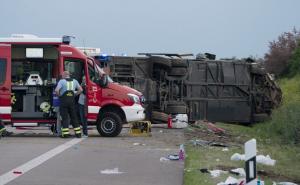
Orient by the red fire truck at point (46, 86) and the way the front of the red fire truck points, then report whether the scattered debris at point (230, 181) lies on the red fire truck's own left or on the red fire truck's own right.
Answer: on the red fire truck's own right

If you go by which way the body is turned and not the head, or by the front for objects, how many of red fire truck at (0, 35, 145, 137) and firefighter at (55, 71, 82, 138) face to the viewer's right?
1

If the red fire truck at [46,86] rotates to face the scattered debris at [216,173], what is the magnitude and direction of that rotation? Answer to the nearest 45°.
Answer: approximately 45° to its right

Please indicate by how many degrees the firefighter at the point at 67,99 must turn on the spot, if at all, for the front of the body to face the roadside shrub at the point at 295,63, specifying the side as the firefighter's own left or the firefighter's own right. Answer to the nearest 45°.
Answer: approximately 45° to the firefighter's own right

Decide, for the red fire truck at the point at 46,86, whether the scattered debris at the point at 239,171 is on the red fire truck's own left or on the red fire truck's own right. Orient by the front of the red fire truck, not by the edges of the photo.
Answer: on the red fire truck's own right

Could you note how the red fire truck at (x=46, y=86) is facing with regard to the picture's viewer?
facing to the right of the viewer

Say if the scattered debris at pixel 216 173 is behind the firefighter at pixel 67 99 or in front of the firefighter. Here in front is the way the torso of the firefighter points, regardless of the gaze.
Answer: behind

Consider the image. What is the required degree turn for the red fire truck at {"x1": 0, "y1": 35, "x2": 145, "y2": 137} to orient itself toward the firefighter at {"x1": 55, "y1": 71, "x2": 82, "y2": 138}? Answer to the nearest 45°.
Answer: approximately 45° to its right

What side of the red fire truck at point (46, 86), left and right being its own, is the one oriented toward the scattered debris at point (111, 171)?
right

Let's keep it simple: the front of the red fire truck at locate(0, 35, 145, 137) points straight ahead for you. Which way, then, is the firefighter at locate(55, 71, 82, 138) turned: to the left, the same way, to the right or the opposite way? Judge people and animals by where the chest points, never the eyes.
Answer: to the left

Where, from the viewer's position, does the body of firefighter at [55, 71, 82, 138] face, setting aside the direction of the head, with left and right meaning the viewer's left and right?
facing away from the viewer

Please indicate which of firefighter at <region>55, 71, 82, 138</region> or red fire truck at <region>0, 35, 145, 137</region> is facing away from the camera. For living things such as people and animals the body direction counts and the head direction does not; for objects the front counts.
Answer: the firefighter
